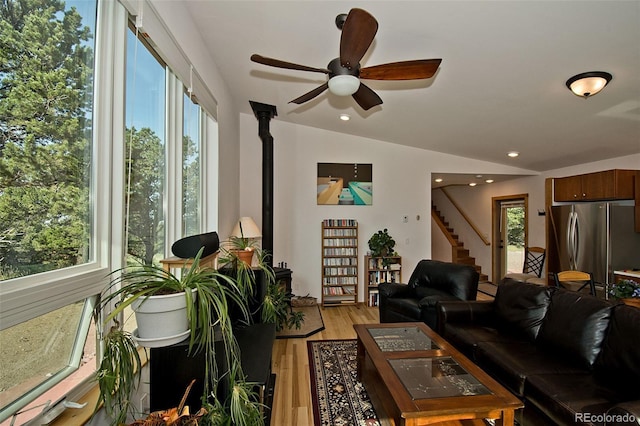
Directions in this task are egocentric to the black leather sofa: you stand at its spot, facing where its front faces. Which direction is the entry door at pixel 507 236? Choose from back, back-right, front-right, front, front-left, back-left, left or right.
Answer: back-right

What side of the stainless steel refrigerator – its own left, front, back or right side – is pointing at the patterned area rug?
front

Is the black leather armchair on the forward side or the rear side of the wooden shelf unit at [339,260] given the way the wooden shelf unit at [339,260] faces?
on the forward side

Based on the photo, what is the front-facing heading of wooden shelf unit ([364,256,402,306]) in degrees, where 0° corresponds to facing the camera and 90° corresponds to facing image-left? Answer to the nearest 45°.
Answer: approximately 0°

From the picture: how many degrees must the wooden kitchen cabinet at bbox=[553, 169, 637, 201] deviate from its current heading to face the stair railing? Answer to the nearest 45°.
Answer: approximately 90° to its right

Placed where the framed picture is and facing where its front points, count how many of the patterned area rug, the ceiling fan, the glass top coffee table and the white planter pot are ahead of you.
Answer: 4

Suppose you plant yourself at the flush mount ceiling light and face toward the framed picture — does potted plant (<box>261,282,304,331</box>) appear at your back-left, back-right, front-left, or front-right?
front-left

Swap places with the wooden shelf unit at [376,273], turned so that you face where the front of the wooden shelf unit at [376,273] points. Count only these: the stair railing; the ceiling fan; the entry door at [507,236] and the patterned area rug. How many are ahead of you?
2

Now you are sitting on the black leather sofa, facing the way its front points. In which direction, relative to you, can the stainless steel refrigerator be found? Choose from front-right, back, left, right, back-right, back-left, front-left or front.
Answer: back-right

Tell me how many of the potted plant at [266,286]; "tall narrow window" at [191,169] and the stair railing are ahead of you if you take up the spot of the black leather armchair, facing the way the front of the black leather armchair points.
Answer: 2

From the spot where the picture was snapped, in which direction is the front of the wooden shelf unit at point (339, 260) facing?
facing the viewer

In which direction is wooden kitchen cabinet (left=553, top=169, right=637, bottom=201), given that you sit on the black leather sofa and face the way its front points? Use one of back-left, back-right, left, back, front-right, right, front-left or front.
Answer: back-right

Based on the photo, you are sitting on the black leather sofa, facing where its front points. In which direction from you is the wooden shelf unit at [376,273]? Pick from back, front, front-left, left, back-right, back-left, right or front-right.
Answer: right

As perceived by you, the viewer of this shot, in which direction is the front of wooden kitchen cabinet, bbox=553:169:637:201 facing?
facing the viewer and to the left of the viewer

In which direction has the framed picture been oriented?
toward the camera
